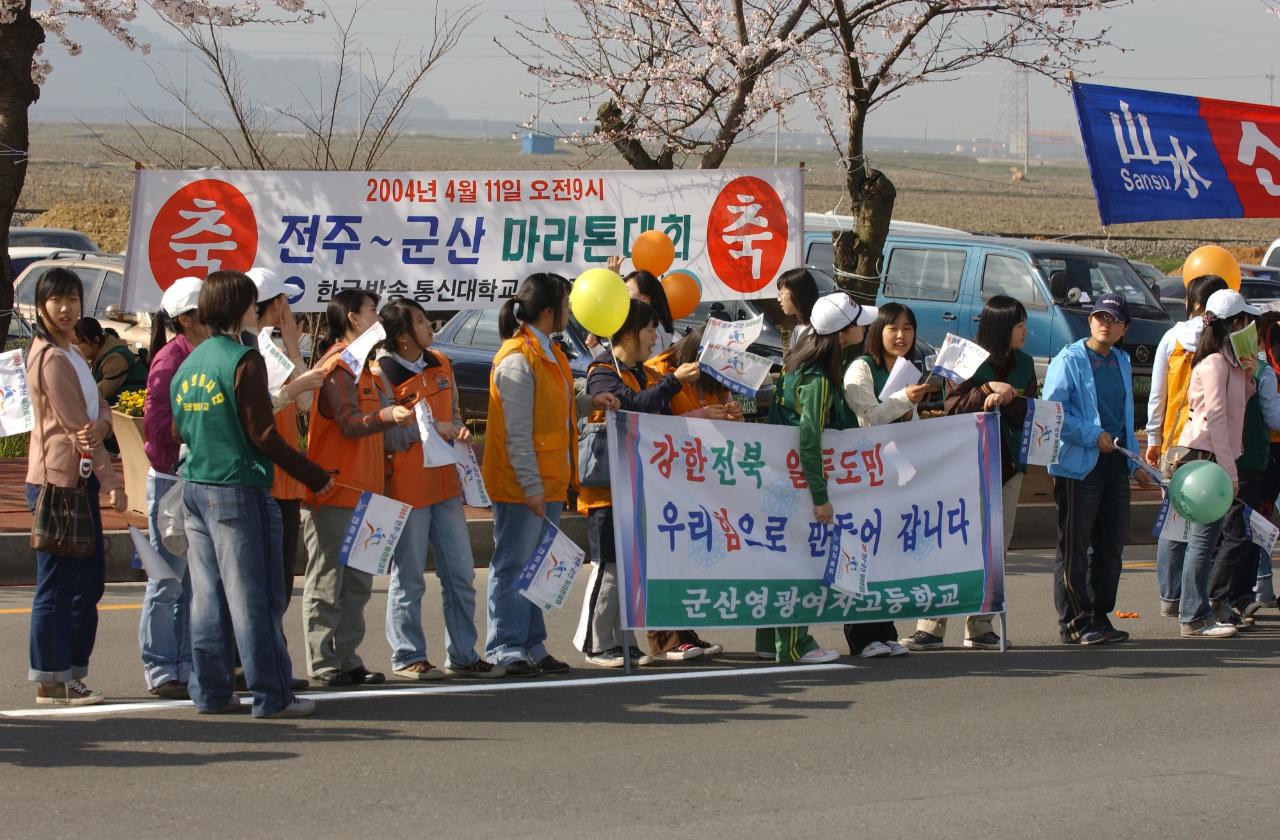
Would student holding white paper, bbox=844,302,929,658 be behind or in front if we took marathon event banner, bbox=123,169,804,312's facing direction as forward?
in front

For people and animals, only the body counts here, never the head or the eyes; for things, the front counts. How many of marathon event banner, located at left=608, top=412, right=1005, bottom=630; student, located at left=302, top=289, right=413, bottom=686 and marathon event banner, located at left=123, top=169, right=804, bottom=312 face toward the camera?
2

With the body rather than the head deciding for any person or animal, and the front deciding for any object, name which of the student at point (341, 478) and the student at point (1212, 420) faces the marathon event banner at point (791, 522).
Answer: the student at point (341, 478)

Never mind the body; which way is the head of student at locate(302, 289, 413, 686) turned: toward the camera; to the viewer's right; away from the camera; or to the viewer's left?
to the viewer's right

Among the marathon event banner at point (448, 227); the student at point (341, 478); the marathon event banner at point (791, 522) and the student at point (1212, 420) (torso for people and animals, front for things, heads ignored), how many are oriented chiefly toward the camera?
2

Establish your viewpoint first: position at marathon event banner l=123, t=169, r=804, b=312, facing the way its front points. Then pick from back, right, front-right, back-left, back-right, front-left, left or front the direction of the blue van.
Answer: back-left

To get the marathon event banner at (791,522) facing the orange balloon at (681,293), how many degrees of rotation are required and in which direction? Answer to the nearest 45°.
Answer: approximately 180°

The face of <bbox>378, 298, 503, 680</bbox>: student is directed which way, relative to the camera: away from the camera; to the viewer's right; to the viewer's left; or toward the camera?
to the viewer's right

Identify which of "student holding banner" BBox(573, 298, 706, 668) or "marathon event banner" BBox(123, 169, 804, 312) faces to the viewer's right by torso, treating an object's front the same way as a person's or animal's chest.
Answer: the student holding banner

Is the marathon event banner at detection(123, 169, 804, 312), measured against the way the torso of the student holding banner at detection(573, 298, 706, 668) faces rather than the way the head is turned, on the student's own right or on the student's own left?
on the student's own left

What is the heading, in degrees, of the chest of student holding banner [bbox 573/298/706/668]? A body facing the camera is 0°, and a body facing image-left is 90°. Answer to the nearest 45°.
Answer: approximately 270°

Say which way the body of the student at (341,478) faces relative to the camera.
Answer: to the viewer's right

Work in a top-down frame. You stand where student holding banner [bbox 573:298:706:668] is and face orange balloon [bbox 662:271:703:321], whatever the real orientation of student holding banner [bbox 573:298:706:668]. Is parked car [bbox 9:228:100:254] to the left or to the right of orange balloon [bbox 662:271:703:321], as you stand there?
left
